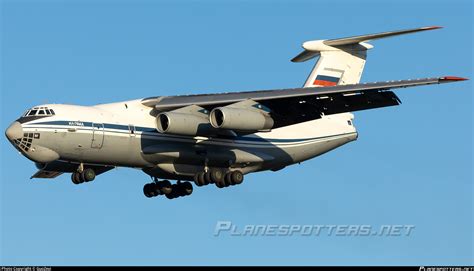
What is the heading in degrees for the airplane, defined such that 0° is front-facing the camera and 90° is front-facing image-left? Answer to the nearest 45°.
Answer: approximately 45°
